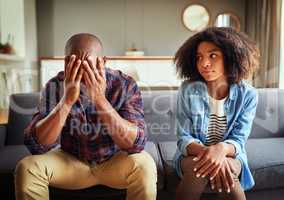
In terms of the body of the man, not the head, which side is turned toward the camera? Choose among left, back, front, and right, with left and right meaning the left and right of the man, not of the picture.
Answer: front

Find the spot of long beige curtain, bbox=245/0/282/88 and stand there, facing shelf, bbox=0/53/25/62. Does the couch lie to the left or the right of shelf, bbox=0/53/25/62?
left

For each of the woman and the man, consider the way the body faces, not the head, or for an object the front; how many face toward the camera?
2

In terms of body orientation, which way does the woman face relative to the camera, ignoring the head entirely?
toward the camera

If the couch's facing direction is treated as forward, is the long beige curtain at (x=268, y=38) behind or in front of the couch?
behind

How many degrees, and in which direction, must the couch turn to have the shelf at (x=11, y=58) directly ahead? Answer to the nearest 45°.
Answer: approximately 135° to its right

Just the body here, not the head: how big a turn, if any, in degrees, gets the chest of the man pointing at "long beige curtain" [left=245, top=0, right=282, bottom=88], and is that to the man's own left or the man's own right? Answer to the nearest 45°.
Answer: approximately 135° to the man's own left

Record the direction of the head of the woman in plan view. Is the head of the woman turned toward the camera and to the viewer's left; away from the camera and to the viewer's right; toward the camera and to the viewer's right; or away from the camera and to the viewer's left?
toward the camera and to the viewer's left

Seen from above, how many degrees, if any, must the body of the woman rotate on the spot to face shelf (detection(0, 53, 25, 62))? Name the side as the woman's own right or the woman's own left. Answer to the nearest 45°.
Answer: approximately 135° to the woman's own right

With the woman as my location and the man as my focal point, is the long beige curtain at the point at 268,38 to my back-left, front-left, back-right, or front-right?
back-right
